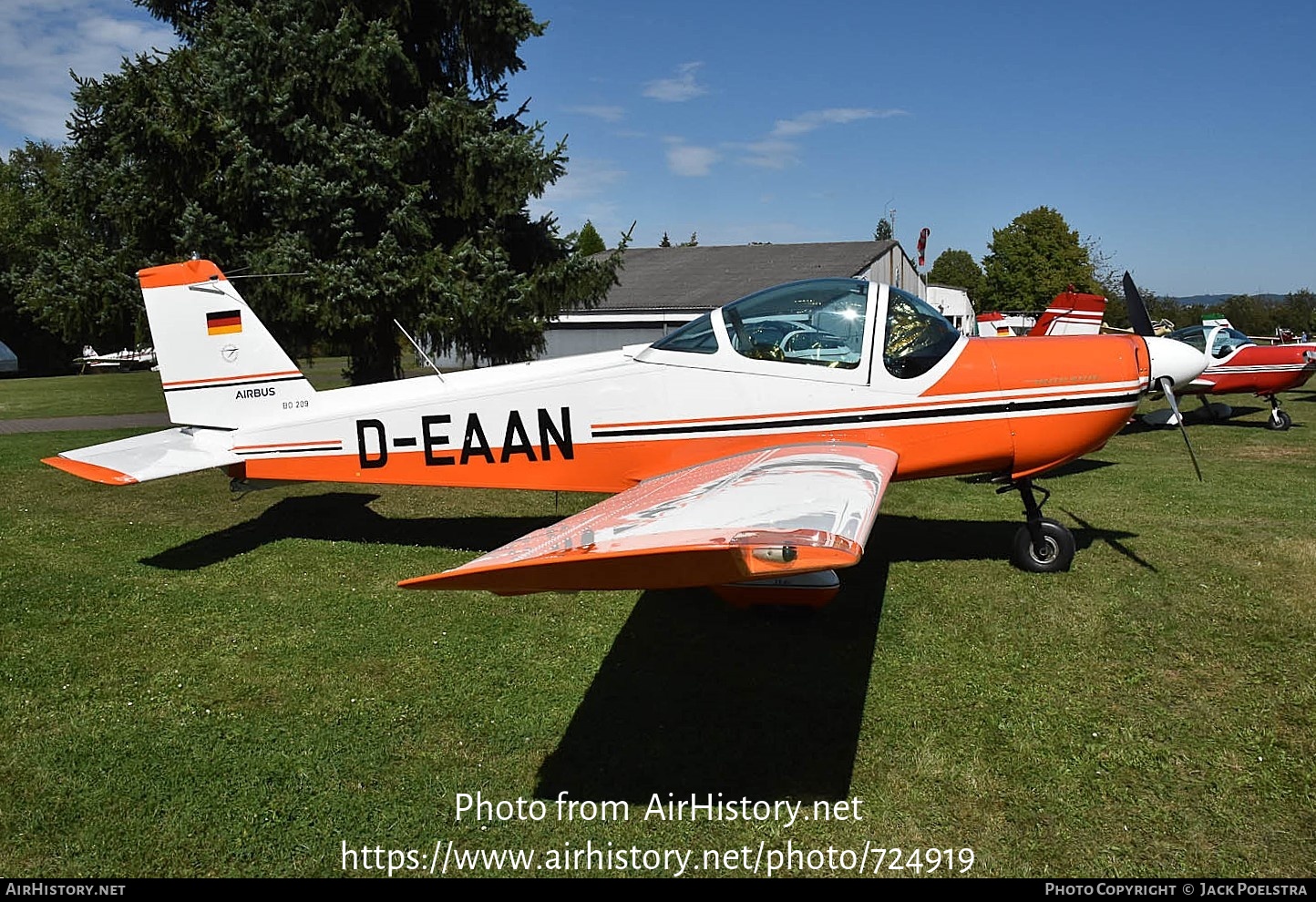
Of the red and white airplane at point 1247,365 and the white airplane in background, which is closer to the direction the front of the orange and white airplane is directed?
the red and white airplane

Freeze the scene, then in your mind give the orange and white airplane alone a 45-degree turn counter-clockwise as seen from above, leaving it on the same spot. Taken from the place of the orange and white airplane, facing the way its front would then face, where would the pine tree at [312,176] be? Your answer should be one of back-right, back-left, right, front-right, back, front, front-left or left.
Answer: left

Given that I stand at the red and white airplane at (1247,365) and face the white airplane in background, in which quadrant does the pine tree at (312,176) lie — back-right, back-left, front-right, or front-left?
front-left

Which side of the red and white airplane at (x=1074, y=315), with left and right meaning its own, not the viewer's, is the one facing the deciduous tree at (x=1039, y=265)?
right

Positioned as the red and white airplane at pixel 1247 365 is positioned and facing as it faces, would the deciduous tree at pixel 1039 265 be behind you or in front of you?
behind

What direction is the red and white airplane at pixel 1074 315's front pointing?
to the viewer's left

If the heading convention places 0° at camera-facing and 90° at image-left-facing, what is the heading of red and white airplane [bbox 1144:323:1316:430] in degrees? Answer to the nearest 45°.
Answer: approximately 315°

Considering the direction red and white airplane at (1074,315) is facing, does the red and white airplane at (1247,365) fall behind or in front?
behind

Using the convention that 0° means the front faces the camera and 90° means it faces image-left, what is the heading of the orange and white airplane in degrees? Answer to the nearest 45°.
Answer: approximately 270°

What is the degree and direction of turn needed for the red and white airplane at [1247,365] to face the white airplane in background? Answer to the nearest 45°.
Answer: approximately 135° to its right

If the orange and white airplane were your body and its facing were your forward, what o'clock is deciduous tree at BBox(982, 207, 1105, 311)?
The deciduous tree is roughly at 10 o'clock from the orange and white airplane.

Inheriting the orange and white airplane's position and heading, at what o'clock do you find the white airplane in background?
The white airplane in background is roughly at 8 o'clock from the orange and white airplane.

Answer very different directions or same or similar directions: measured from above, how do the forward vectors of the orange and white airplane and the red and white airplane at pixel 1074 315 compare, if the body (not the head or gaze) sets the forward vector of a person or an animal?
very different directions
